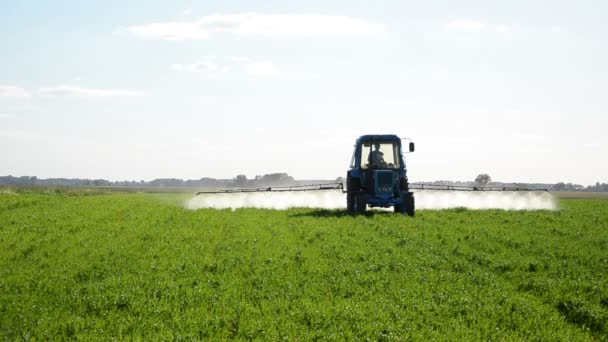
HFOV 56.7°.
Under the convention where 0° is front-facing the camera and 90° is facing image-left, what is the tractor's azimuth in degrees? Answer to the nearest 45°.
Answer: approximately 0°
